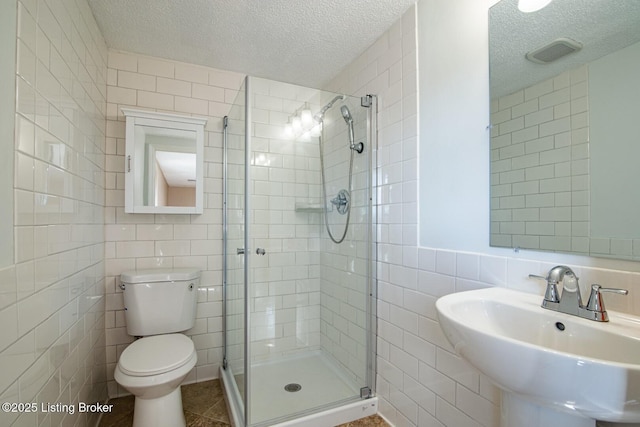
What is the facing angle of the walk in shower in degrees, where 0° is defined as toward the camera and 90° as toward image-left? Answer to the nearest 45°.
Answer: approximately 0°

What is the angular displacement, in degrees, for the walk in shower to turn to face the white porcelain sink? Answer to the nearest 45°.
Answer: approximately 45° to its left

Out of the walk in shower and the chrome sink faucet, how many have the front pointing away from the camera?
0

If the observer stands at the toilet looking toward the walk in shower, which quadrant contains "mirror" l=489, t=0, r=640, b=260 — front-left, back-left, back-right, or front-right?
front-right

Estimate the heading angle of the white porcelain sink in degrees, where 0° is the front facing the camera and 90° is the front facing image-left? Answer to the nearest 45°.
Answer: approximately 45°

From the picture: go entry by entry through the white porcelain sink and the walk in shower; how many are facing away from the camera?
0

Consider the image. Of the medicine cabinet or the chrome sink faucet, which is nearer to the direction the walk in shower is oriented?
the chrome sink faucet

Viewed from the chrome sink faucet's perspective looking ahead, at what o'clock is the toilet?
The toilet is roughly at 1 o'clock from the chrome sink faucet.

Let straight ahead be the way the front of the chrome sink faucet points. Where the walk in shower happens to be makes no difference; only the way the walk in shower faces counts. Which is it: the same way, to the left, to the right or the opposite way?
to the left

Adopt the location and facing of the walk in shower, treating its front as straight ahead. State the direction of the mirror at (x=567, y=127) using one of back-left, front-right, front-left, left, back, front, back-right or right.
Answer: front-left

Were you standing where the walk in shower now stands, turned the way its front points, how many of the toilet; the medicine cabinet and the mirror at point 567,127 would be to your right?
2

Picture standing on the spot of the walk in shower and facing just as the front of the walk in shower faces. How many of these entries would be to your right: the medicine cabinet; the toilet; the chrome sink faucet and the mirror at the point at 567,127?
2

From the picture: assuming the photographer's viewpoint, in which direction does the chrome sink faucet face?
facing the viewer and to the left of the viewer
